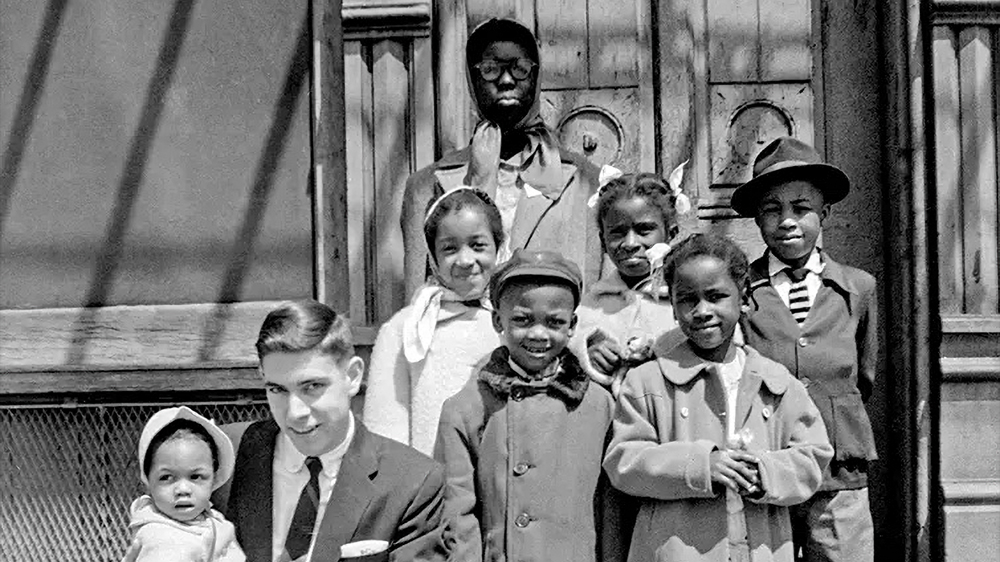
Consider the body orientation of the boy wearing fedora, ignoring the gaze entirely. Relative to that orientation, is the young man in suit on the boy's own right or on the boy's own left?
on the boy's own right

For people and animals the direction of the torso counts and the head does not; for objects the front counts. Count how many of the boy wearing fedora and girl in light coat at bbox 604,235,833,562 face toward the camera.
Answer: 2

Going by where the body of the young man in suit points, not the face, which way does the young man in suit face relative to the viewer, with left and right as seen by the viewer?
facing the viewer and to the left of the viewer

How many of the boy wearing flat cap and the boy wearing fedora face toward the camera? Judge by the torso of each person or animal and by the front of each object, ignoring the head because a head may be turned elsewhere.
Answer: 2

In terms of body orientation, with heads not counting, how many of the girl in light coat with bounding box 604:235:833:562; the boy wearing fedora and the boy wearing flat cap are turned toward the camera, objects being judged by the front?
3

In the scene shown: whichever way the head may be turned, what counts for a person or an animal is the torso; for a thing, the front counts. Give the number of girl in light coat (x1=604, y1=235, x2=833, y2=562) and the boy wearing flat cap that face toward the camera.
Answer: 2

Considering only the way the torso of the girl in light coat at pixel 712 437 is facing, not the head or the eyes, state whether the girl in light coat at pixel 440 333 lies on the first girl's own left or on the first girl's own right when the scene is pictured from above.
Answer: on the first girl's own right
